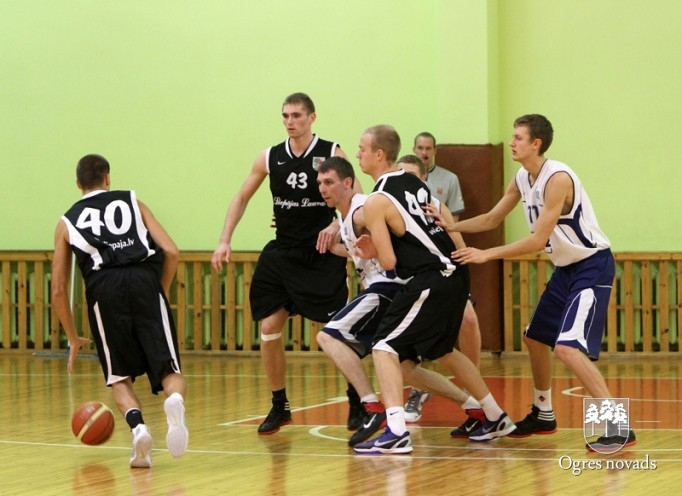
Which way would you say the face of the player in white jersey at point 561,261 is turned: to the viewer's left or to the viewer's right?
to the viewer's left

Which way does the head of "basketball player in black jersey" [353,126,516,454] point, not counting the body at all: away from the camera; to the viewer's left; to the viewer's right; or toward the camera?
to the viewer's left

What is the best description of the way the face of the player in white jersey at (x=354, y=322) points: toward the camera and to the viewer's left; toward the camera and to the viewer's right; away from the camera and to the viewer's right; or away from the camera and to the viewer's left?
toward the camera and to the viewer's left

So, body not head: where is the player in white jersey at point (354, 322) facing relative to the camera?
to the viewer's left

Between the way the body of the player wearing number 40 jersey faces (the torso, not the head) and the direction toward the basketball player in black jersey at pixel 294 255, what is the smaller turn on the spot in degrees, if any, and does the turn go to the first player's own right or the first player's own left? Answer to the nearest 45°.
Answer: approximately 45° to the first player's own right

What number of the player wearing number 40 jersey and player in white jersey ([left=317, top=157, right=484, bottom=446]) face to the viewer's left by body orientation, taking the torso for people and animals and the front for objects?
1

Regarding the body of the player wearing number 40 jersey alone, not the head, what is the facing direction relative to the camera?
away from the camera

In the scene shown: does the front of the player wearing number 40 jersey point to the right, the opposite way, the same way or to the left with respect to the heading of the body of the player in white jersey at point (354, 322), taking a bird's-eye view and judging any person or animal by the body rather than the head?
to the right

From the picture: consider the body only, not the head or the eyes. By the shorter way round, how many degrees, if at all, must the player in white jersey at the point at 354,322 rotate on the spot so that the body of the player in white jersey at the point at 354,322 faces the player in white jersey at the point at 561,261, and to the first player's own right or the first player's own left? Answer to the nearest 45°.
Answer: approximately 180°

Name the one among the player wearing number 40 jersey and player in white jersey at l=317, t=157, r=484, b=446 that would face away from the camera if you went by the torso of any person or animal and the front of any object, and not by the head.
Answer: the player wearing number 40 jersey

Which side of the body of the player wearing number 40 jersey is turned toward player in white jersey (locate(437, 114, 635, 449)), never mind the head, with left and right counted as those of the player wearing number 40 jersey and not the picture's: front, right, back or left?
right

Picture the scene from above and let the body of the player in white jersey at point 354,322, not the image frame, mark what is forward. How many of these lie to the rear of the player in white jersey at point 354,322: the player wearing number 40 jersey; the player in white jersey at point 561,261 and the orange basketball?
1

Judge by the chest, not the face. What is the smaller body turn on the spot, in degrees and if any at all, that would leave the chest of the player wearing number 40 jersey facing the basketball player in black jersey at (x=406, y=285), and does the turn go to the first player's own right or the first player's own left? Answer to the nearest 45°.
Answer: approximately 90° to the first player's own right

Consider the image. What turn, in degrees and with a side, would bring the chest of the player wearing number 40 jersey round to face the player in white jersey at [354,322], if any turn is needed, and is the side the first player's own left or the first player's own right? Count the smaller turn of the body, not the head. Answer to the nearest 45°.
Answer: approximately 90° to the first player's own right
